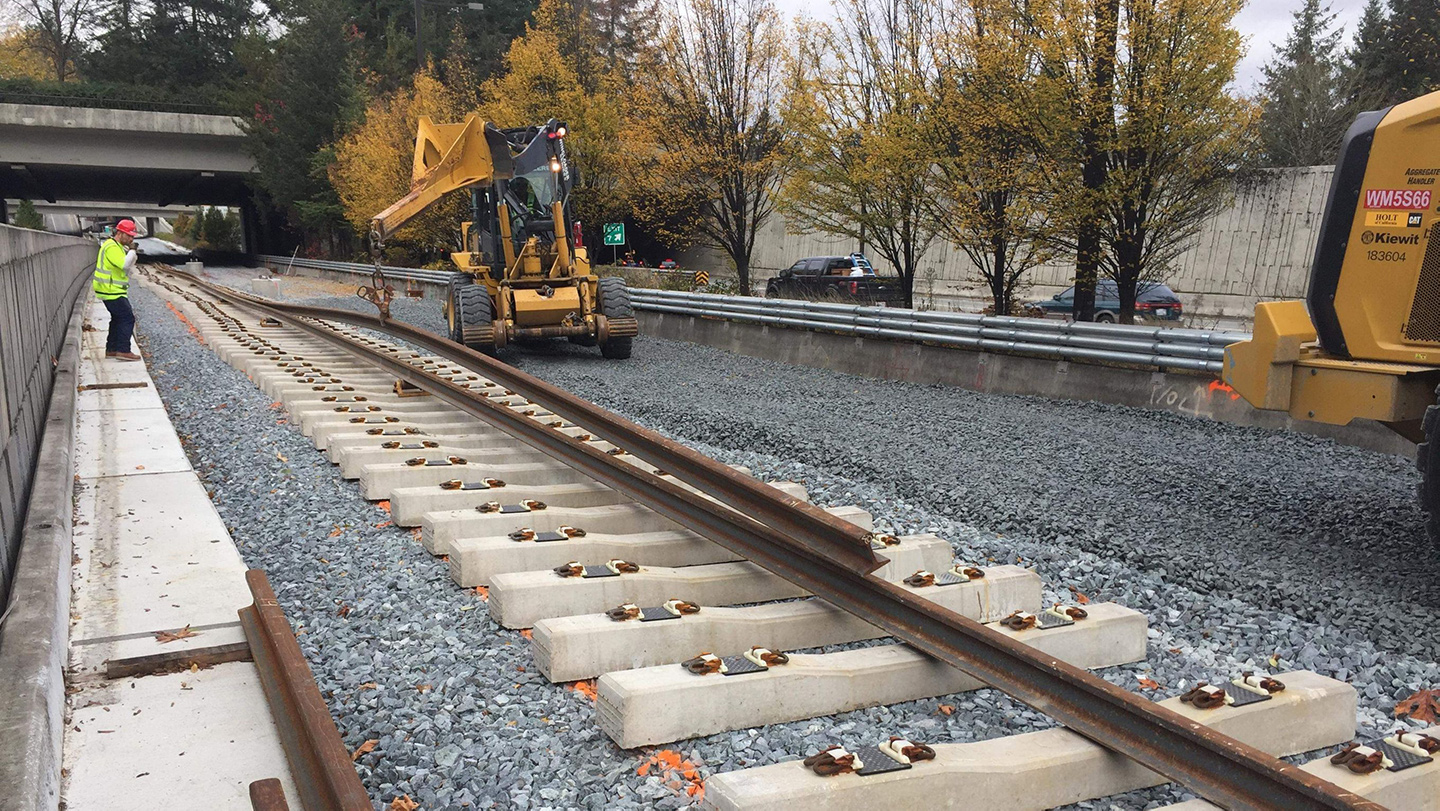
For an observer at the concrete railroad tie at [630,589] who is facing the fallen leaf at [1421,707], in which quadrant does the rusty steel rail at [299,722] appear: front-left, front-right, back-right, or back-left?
back-right

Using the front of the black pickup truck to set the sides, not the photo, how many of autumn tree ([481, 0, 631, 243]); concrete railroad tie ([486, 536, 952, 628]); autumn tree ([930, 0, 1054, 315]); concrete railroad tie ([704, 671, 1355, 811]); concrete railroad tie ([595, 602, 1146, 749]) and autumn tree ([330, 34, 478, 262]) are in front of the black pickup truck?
2

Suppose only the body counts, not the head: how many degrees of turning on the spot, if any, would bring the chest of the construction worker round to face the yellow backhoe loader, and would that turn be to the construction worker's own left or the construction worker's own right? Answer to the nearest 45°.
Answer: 0° — they already face it

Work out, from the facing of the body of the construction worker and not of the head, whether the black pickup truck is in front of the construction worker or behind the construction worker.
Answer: in front

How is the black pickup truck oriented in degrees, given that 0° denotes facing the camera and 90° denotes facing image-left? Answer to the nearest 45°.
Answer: approximately 135°

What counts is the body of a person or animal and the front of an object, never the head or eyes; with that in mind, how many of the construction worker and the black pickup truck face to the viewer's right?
1

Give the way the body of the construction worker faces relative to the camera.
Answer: to the viewer's right

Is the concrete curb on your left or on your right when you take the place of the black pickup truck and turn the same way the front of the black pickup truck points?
on your left

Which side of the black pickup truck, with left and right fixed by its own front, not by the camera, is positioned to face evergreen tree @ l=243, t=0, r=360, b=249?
front

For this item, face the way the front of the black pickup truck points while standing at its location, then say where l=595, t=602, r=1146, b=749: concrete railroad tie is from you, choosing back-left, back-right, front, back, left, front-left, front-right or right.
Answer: back-left
